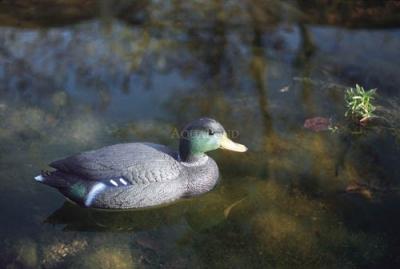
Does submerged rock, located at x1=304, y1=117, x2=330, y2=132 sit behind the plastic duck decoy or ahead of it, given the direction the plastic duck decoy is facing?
ahead

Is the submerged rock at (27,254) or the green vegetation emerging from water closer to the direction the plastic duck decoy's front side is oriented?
the green vegetation emerging from water

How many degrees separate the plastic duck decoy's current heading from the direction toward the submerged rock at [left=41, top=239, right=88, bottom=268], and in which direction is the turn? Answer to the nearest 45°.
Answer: approximately 135° to its right

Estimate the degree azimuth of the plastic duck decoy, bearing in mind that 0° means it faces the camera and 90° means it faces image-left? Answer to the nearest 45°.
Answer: approximately 270°

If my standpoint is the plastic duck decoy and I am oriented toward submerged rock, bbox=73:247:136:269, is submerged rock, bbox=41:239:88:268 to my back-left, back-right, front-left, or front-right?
front-right

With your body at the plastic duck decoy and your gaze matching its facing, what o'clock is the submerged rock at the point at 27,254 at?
The submerged rock is roughly at 5 o'clock from the plastic duck decoy.

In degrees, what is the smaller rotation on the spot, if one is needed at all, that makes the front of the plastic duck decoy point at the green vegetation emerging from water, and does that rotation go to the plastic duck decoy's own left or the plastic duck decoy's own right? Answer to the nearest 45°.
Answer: approximately 45° to the plastic duck decoy's own left
